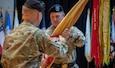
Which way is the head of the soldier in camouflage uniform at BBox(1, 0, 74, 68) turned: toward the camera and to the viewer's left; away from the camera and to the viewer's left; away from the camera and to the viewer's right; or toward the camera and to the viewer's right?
away from the camera and to the viewer's right

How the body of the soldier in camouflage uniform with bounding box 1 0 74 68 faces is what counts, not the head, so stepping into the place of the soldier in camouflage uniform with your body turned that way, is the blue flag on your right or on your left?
on your left

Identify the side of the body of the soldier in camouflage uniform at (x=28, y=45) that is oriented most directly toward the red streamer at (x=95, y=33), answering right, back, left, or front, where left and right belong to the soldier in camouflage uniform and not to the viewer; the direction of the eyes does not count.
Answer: front

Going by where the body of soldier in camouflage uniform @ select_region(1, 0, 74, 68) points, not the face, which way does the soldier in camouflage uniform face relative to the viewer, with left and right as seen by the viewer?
facing away from the viewer and to the right of the viewer

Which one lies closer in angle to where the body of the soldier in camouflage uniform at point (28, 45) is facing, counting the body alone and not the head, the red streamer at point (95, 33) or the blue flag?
the red streamer
